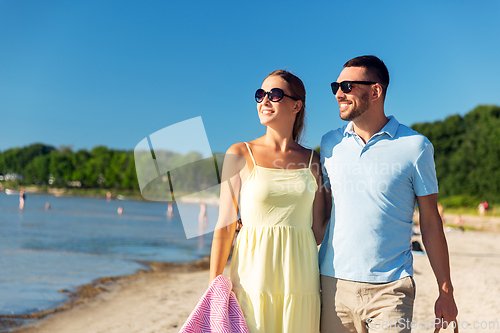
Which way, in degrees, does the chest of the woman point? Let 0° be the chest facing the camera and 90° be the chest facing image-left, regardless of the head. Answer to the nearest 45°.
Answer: approximately 0°
